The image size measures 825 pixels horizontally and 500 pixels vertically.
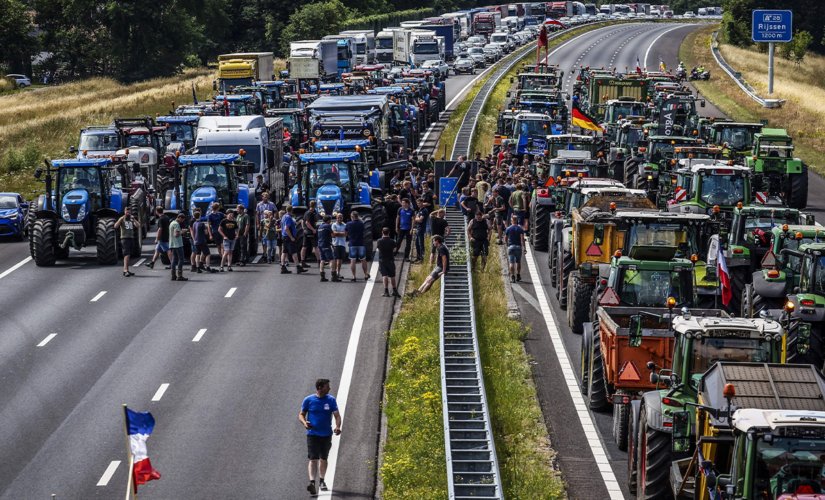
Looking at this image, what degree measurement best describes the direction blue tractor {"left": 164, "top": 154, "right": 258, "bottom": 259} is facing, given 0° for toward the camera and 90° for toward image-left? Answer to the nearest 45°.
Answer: approximately 0°

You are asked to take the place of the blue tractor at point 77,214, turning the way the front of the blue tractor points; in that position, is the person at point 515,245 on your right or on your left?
on your left

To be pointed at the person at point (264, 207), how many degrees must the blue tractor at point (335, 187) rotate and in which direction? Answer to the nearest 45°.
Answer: approximately 90° to its right

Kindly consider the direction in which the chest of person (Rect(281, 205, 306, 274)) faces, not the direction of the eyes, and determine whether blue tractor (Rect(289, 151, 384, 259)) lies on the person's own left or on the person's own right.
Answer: on the person's own left

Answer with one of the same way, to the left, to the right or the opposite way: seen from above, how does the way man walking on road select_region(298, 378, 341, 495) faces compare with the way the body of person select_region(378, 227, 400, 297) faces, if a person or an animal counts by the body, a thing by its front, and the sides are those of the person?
the opposite way
